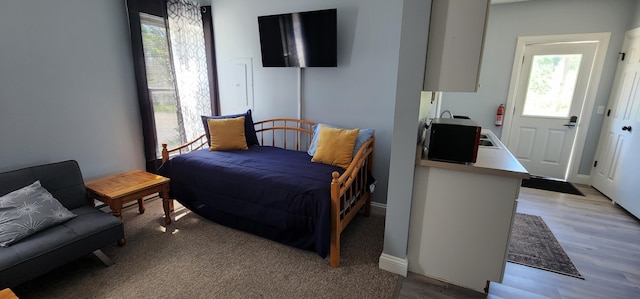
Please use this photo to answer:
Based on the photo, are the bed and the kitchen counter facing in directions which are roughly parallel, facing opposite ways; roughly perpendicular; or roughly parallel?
roughly perpendicular

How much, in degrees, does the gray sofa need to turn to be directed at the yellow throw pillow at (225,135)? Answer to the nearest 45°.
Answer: approximately 45° to its left

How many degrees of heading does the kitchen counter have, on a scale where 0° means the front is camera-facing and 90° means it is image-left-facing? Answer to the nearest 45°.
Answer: approximately 270°

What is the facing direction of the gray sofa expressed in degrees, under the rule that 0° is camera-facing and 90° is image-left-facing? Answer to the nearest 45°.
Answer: approximately 315°

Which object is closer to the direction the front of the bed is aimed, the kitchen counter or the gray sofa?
the gray sofa

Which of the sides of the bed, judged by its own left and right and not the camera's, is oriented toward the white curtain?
right

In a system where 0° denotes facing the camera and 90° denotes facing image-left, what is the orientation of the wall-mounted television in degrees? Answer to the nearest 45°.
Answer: approximately 45°

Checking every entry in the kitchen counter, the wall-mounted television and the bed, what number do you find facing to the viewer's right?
1

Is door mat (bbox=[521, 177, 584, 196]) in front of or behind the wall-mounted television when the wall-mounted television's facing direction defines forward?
behind

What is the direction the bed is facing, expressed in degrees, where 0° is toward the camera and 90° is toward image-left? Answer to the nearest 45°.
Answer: approximately 45°

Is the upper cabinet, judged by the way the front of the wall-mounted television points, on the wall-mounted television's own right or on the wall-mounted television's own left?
on the wall-mounted television's own left

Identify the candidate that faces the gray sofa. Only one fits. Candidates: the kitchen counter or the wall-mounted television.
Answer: the wall-mounted television

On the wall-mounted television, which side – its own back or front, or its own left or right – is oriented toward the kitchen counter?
left

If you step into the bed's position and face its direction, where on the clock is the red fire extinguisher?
The red fire extinguisher is roughly at 7 o'clock from the bed.

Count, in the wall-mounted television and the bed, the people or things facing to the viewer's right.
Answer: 0

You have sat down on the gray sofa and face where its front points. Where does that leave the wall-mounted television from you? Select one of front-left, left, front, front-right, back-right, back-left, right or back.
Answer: front-left

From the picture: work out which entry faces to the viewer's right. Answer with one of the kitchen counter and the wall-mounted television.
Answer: the kitchen counter
